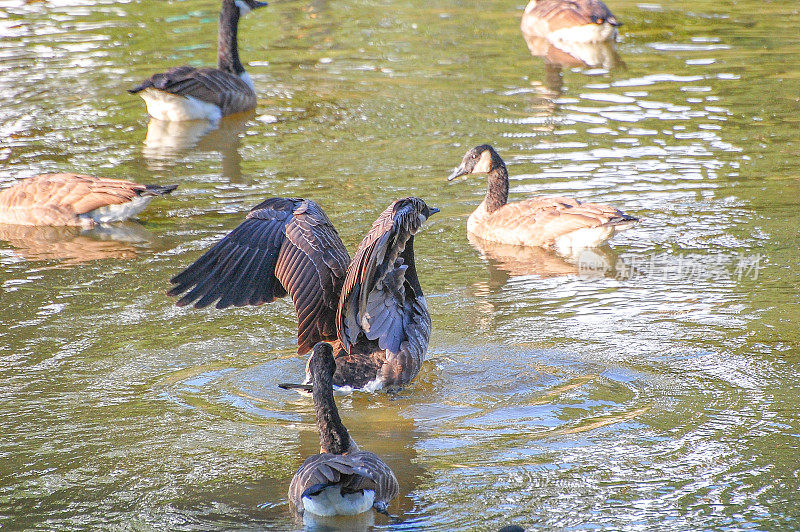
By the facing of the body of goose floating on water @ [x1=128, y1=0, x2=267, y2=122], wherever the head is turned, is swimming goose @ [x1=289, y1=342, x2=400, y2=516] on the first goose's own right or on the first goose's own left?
on the first goose's own right

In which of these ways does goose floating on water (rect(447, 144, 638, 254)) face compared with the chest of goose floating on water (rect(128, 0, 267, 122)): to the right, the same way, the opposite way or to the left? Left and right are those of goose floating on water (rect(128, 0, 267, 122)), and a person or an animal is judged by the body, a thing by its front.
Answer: the opposite way

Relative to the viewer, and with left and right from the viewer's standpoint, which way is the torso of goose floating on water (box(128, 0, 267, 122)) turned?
facing to the right of the viewer

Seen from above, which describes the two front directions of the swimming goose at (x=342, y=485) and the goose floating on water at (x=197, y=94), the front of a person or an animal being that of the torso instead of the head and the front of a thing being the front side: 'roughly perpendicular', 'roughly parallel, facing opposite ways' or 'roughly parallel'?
roughly perpendicular

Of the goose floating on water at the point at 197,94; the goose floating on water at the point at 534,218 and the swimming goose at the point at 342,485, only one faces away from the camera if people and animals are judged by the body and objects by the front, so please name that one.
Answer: the swimming goose

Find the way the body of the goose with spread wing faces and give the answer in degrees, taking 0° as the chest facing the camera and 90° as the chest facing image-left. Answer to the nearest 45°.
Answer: approximately 225°

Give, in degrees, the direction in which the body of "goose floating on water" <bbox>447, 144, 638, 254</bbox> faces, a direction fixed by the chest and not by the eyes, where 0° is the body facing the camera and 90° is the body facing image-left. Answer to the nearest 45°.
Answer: approximately 90°

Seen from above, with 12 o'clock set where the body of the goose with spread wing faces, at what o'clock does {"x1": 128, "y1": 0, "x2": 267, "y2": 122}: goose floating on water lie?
The goose floating on water is roughly at 10 o'clock from the goose with spread wing.

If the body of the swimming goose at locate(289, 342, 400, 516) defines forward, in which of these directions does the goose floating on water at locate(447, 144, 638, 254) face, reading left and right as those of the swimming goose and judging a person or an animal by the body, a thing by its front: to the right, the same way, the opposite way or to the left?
to the left

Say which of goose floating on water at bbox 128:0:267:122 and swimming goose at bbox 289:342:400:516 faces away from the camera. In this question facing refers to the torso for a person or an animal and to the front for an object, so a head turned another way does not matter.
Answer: the swimming goose

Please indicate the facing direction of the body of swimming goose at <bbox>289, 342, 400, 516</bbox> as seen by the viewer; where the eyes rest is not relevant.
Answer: away from the camera
